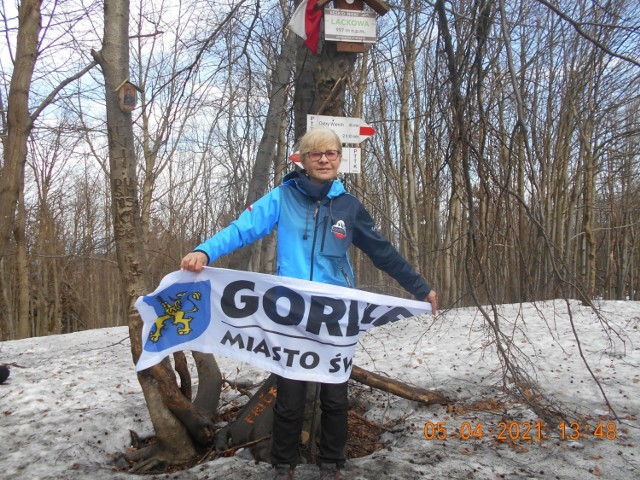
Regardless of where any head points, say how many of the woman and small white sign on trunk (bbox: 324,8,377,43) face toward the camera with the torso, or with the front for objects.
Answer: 2

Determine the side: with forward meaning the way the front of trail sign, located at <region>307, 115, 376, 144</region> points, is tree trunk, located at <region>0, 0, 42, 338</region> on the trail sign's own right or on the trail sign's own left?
on the trail sign's own right

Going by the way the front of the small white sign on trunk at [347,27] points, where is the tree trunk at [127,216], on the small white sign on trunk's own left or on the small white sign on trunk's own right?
on the small white sign on trunk's own right

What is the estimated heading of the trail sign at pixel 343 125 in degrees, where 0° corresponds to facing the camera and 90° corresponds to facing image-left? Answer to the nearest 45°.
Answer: approximately 0°

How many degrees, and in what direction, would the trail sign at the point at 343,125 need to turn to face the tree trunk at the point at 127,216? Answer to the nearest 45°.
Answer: approximately 90° to its right
